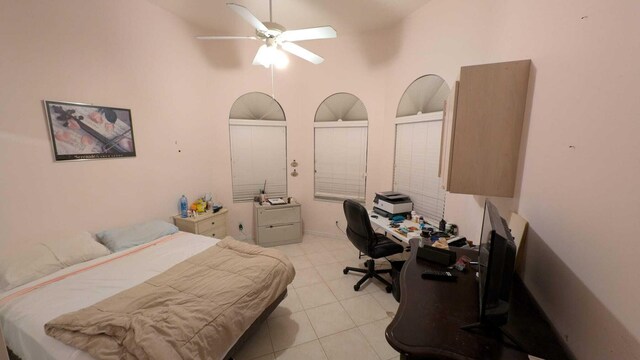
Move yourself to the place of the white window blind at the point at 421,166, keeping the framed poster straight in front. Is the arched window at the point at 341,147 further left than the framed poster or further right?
right

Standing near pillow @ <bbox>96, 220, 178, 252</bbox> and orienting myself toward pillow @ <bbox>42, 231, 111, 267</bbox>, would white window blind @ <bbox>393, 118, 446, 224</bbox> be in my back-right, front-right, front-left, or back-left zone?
back-left

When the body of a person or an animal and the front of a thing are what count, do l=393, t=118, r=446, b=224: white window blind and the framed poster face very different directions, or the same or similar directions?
very different directions

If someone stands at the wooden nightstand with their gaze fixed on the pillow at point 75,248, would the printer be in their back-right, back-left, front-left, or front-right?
back-left

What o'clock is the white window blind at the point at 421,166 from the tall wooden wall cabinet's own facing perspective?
The white window blind is roughly at 2 o'clock from the tall wooden wall cabinet.

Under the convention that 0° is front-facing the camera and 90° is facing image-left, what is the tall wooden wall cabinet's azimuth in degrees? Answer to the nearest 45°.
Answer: approximately 90°

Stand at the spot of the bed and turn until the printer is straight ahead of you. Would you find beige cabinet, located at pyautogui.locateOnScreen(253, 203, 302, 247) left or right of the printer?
left

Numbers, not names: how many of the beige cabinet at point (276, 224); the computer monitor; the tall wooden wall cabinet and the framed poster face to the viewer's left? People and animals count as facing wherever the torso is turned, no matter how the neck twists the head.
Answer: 2

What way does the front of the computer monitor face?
to the viewer's left

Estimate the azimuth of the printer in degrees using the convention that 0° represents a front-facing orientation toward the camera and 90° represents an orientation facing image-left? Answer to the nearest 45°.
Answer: approximately 45°
